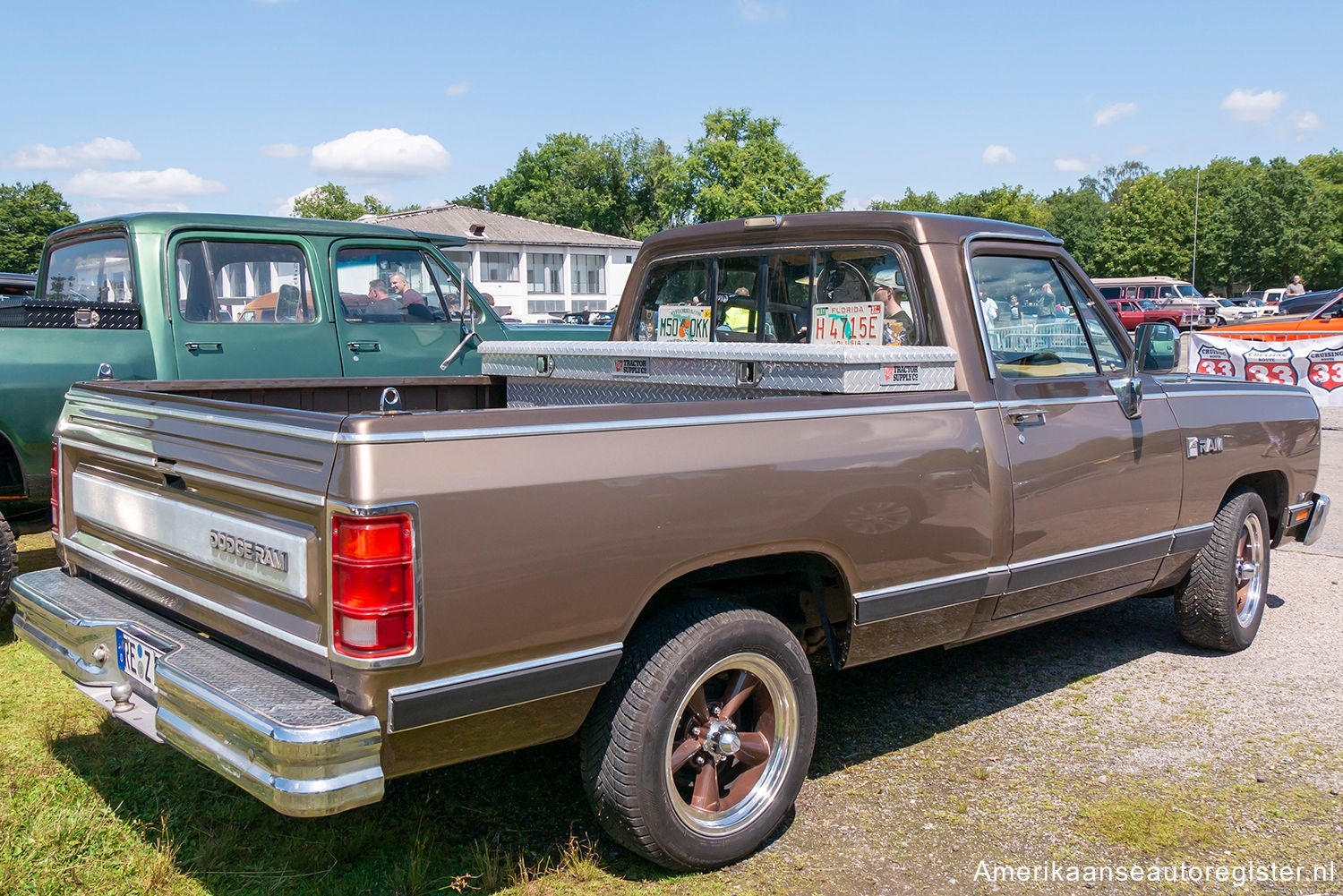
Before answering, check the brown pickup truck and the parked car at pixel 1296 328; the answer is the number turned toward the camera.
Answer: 0

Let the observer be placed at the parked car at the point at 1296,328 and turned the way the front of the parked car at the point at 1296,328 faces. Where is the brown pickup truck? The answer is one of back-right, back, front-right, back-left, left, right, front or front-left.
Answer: left

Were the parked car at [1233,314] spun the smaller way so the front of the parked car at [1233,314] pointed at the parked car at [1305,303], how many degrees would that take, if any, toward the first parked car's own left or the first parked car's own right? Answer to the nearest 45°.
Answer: approximately 45° to the first parked car's own right

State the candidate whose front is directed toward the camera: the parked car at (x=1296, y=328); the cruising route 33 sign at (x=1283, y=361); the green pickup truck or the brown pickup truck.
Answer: the cruising route 33 sign

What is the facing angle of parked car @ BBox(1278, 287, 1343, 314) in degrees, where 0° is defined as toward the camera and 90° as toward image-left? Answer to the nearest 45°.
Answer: approximately 45°

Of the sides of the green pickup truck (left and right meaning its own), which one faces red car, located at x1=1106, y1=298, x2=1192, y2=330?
front

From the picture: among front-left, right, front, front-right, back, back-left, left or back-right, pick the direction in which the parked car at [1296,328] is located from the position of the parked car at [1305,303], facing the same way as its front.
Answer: front-left

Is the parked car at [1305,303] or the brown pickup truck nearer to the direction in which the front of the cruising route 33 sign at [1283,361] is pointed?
the brown pickup truck

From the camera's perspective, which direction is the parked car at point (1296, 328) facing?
to the viewer's left

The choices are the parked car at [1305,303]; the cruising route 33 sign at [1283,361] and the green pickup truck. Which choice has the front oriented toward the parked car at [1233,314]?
the green pickup truck

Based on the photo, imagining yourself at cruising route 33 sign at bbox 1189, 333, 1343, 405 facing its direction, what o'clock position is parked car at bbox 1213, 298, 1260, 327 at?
The parked car is roughly at 6 o'clock from the cruising route 33 sign.
